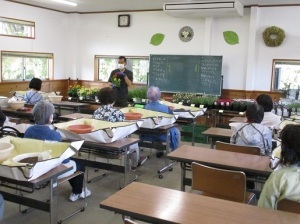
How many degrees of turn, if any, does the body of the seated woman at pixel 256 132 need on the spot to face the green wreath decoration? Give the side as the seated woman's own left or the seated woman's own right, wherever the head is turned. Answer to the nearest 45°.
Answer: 0° — they already face it

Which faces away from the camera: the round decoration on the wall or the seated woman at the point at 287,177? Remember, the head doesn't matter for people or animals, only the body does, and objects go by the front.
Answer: the seated woman

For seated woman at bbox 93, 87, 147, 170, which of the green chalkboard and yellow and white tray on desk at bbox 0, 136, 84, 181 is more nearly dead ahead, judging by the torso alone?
the green chalkboard

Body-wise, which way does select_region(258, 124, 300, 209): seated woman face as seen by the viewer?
away from the camera

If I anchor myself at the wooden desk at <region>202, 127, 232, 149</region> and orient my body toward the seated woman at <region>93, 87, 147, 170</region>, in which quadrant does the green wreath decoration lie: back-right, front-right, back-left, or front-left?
back-right

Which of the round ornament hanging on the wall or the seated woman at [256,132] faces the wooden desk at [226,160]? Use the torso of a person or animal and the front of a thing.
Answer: the round ornament hanging on the wall

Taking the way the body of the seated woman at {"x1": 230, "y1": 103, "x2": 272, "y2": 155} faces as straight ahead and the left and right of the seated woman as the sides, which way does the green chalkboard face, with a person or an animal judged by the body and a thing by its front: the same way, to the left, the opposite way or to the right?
the opposite way

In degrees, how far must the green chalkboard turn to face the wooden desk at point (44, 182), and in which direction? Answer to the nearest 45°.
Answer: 0° — it already faces it
